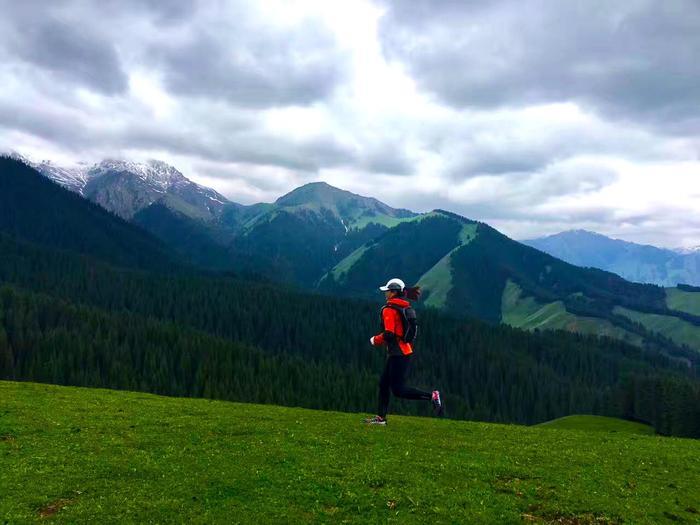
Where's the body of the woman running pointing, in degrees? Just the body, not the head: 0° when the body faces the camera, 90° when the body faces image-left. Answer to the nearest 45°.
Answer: approximately 90°

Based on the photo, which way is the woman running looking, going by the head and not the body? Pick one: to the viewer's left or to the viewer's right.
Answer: to the viewer's left
